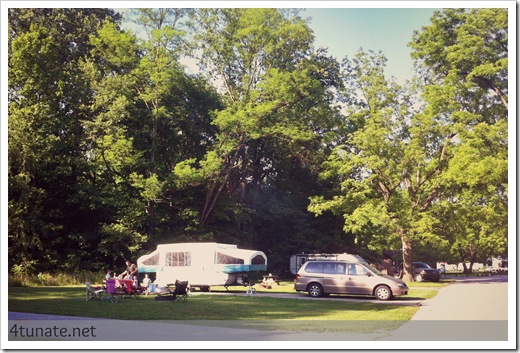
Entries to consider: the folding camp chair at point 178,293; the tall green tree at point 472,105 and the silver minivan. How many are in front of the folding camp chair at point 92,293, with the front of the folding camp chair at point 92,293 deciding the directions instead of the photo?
3

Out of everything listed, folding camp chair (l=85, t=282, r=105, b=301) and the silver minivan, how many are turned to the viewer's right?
2

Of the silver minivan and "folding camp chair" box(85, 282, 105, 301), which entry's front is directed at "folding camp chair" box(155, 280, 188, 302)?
"folding camp chair" box(85, 282, 105, 301)

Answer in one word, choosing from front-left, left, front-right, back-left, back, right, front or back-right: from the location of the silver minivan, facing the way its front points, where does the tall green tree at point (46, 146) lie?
back

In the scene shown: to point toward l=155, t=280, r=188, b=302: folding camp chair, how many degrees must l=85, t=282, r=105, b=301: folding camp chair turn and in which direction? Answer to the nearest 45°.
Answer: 0° — it already faces it

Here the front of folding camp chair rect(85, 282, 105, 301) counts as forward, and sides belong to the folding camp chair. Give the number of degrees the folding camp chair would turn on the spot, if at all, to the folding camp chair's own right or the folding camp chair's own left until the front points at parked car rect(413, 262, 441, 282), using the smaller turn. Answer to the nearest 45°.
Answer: approximately 45° to the folding camp chair's own left

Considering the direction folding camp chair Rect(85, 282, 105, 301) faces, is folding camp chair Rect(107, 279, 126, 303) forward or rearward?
forward

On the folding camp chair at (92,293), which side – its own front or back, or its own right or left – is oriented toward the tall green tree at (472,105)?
front

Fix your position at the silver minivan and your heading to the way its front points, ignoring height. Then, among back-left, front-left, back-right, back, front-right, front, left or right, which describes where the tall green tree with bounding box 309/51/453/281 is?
left

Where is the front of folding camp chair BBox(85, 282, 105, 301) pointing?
to the viewer's right

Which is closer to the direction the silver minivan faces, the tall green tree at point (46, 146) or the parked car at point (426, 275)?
the parked car

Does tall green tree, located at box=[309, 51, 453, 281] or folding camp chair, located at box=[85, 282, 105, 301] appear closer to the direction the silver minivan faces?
the tall green tree

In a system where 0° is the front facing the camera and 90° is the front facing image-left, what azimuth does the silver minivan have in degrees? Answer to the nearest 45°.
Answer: approximately 270°

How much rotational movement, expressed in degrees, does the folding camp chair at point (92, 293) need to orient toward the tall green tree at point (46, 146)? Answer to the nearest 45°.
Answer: approximately 90° to its left
